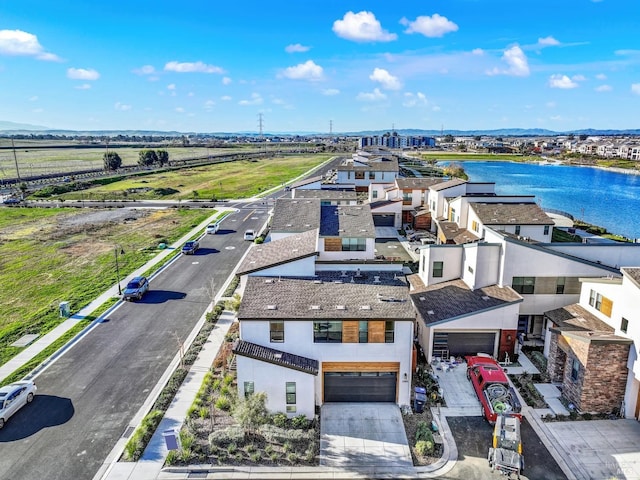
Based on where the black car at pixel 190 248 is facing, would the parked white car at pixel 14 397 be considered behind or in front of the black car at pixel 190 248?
in front

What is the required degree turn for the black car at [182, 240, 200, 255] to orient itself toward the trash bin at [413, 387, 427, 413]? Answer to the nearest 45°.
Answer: approximately 45° to its left

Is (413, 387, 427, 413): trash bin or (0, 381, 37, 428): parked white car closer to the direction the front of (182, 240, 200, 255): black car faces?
the parked white car

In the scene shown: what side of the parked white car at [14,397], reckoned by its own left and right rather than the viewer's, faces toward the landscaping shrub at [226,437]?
left

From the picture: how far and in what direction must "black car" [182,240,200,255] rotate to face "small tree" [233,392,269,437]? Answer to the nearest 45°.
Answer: approximately 45° to its left

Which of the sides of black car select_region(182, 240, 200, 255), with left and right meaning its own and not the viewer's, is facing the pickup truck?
left

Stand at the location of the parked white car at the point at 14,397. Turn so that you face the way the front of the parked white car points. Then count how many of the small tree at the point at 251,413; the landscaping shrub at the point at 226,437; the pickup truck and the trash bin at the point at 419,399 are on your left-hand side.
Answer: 4

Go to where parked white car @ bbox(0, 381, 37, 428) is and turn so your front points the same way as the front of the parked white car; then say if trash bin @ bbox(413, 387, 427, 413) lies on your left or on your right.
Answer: on your left

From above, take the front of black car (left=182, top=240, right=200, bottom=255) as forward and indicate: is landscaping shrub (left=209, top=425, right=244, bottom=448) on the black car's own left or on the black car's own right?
on the black car's own left
